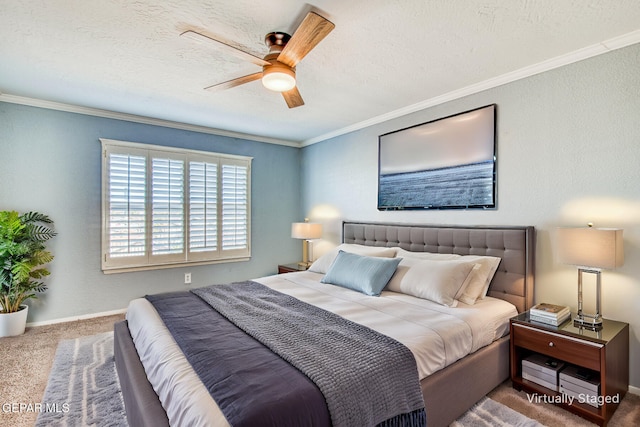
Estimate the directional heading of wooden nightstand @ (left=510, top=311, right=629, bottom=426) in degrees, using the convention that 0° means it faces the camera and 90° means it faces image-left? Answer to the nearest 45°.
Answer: approximately 45°

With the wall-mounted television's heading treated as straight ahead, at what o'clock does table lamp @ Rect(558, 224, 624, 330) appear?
The table lamp is roughly at 9 o'clock from the wall-mounted television.

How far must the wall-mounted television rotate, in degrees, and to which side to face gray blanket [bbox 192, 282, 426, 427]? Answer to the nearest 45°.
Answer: approximately 45° to its left

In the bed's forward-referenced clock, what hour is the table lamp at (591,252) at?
The table lamp is roughly at 8 o'clock from the bed.

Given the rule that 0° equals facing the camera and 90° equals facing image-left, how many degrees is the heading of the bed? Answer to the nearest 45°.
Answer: approximately 45°

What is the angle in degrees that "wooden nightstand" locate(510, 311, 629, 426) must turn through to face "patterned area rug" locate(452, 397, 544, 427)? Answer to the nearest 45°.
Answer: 0° — it already faces it

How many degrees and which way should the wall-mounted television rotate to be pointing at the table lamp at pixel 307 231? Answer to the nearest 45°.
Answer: approximately 45° to its right
